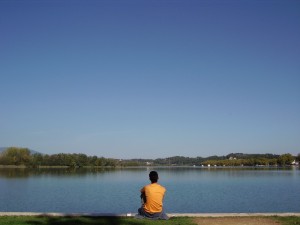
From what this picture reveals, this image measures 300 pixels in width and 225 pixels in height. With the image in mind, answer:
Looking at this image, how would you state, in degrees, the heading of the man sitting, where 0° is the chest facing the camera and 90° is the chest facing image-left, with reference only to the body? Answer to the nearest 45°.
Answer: approximately 180°
